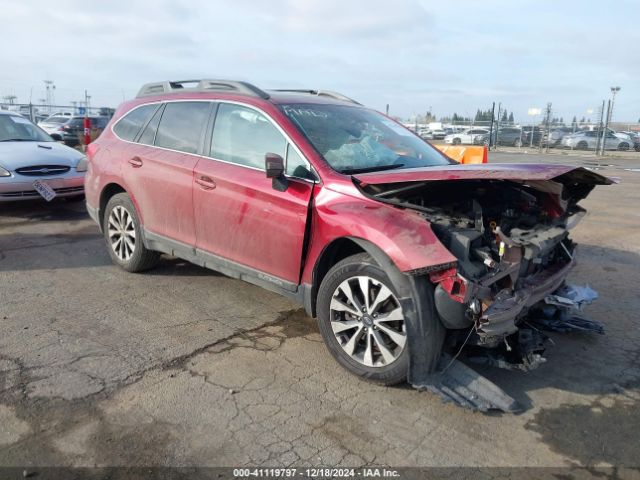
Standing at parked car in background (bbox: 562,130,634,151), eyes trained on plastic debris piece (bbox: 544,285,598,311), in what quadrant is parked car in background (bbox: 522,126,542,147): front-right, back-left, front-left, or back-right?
back-right

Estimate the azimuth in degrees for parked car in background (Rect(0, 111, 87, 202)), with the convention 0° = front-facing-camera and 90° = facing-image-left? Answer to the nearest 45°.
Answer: approximately 315°

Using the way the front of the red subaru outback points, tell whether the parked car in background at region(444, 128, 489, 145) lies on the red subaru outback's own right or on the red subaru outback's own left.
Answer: on the red subaru outback's own left

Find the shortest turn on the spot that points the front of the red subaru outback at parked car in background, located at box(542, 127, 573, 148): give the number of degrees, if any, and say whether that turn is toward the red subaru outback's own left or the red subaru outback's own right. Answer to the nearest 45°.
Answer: approximately 135° to the red subaru outback's own left

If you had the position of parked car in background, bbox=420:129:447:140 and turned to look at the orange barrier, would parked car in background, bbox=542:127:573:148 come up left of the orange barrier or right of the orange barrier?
left

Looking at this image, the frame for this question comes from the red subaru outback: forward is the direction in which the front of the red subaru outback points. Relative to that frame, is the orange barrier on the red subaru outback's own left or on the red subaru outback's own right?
on the red subaru outback's own left

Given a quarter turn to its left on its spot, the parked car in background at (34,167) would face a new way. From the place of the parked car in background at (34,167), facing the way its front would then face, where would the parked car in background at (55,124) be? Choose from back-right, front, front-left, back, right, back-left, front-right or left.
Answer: front-left

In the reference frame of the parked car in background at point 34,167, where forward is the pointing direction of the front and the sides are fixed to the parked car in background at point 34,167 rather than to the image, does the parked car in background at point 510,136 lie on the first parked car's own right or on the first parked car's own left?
on the first parked car's own left

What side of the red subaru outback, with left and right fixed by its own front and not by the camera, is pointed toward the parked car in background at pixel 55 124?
back

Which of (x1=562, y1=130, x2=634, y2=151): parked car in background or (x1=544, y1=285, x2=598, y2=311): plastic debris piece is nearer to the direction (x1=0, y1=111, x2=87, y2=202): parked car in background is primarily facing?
the plastic debris piece
